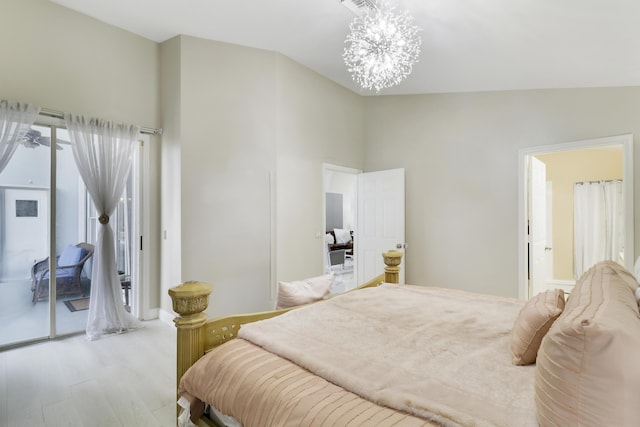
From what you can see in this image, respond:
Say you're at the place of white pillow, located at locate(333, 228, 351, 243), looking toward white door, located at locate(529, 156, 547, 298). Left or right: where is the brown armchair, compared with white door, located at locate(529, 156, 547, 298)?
right

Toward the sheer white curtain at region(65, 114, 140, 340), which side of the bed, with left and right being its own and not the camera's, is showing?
front

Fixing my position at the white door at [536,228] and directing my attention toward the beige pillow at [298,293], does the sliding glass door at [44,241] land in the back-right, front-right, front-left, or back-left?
front-right

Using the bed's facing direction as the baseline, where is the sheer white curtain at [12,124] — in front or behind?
in front

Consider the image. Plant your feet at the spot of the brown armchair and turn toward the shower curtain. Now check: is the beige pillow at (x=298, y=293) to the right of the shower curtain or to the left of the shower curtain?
right

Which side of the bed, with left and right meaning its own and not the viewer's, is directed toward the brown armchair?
front

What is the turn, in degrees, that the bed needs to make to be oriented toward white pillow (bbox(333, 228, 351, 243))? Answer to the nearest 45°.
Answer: approximately 45° to its right

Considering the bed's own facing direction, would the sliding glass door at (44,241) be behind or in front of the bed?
in front

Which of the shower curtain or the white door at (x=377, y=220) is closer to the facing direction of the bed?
the white door

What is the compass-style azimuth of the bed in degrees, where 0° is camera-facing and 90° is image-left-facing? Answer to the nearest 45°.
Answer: approximately 135°
